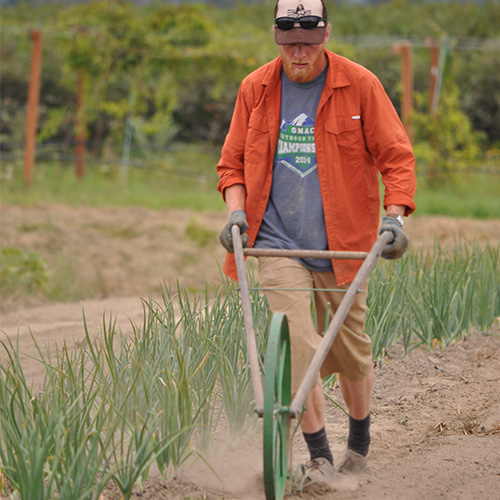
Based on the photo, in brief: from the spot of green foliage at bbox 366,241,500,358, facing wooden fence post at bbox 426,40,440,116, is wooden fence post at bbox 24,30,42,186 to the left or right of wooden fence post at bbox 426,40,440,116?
left

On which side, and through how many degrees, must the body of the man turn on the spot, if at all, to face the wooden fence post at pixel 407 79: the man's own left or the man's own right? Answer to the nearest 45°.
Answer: approximately 180°

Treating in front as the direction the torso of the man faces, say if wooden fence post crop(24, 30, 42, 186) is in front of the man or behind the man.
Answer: behind

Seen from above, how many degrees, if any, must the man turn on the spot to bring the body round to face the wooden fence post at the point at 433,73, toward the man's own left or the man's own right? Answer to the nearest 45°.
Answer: approximately 180°

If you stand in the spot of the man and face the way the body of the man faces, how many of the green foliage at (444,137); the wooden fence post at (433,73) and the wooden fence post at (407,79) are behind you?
3

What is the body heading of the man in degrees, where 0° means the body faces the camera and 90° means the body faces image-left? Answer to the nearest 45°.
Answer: approximately 0°

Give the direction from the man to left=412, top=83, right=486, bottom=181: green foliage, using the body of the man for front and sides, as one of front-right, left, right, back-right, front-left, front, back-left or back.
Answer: back
